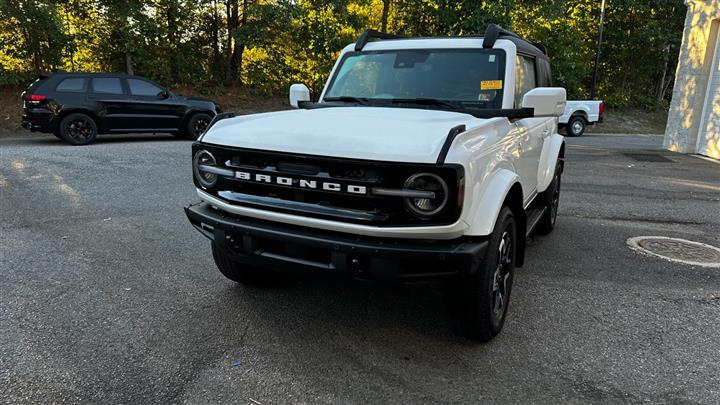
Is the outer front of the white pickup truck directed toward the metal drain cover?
no

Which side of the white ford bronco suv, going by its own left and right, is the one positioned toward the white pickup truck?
back

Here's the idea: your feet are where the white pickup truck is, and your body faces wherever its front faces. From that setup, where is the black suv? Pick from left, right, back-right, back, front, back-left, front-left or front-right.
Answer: front-left

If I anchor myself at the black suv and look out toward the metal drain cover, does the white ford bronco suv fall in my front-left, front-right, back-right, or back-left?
front-right

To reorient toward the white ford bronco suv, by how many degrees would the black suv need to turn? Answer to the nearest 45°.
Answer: approximately 90° to its right

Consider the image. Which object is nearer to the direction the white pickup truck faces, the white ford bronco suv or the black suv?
the black suv

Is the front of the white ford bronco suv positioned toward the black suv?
no

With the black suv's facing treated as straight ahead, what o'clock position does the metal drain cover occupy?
The metal drain cover is roughly at 2 o'clock from the black suv.

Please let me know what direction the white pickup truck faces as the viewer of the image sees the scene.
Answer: facing to the left of the viewer

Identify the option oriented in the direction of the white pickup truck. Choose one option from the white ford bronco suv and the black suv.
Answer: the black suv

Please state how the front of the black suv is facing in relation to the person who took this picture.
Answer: facing to the right of the viewer

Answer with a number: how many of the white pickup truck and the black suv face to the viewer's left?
1

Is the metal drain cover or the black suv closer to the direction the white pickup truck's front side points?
the black suv

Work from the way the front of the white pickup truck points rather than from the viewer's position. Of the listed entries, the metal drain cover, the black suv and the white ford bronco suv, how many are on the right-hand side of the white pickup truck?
0

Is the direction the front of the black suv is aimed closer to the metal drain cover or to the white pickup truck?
the white pickup truck
